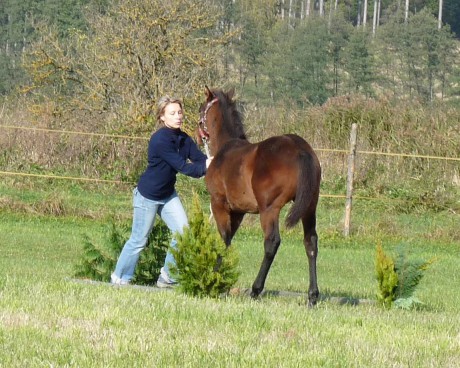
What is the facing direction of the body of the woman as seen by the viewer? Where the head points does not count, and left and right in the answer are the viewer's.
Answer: facing the viewer and to the right of the viewer

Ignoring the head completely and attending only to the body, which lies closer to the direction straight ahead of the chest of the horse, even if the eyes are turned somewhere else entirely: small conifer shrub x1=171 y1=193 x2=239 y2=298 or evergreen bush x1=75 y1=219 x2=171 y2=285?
the evergreen bush

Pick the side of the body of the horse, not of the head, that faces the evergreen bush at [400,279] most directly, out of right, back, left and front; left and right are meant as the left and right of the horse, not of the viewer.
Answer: back

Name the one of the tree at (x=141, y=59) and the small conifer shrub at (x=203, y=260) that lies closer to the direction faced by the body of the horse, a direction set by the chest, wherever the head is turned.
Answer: the tree

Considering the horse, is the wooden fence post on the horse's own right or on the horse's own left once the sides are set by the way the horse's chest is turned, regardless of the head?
on the horse's own right

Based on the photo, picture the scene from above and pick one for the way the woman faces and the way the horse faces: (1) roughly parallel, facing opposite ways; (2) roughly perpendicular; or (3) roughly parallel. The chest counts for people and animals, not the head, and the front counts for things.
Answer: roughly parallel, facing opposite ways

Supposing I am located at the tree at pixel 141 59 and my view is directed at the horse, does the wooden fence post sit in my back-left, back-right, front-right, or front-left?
front-left

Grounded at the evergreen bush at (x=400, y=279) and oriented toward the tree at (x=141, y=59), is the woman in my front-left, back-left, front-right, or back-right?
front-left

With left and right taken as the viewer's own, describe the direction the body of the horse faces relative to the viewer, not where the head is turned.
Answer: facing away from the viewer and to the left of the viewer

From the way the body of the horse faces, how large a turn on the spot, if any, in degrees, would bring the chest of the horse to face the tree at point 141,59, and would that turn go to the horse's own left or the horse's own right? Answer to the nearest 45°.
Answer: approximately 45° to the horse's own right
